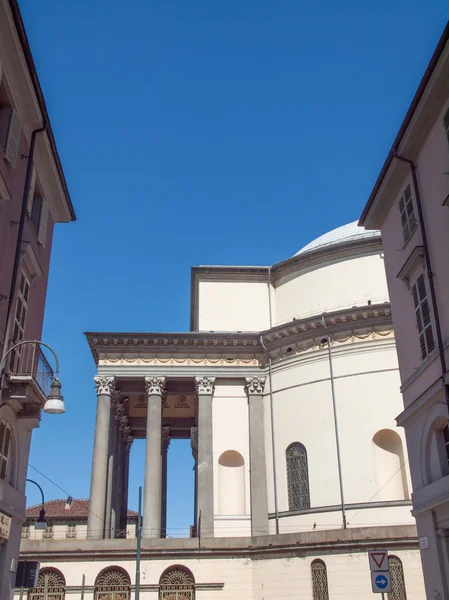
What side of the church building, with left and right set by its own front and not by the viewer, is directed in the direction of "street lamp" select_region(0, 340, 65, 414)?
left

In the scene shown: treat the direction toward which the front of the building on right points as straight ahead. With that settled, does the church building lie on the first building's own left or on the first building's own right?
on the first building's own right

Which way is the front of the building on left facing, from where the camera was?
facing to the right of the viewer

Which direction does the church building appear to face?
to the viewer's left

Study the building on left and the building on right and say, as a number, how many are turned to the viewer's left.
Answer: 1

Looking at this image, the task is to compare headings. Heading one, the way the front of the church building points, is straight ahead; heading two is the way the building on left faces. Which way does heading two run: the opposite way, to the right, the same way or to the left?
the opposite way

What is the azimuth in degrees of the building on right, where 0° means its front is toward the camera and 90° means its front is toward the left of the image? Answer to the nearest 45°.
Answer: approximately 90°

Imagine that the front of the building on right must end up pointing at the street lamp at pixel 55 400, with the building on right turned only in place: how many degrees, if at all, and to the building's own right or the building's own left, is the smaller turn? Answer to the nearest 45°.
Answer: approximately 45° to the building's own left

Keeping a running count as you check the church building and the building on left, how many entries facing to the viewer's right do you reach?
1

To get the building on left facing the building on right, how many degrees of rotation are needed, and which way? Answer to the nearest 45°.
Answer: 0° — it already faces it
